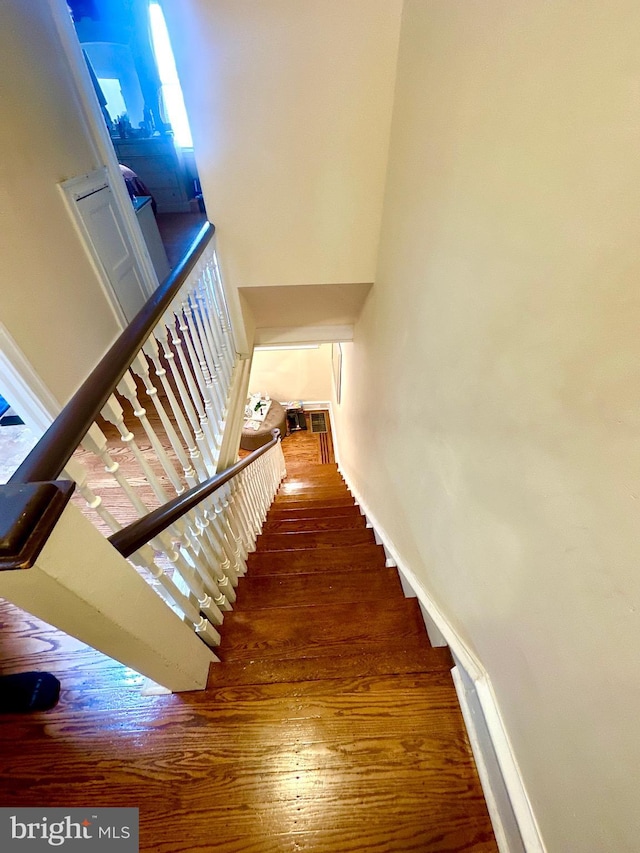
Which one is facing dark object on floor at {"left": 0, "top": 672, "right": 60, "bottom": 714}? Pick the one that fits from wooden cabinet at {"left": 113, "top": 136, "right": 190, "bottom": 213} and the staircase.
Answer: the wooden cabinet

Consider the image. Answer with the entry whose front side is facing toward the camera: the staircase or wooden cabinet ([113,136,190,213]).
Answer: the wooden cabinet

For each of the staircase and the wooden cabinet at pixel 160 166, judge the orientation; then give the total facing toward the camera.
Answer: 1

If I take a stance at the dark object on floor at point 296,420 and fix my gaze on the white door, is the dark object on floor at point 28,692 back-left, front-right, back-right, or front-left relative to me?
front-left

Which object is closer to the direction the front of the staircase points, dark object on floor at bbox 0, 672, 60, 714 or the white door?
the white door

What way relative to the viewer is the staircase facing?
away from the camera

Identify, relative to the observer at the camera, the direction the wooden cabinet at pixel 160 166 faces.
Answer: facing the viewer

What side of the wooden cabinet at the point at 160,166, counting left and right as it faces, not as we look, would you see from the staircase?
front

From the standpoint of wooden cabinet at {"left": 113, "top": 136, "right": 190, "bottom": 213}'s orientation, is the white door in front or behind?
in front

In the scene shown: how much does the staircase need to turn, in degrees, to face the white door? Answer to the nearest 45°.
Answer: approximately 45° to its left
